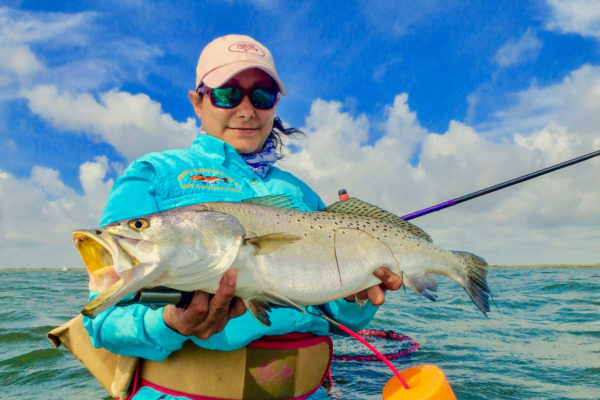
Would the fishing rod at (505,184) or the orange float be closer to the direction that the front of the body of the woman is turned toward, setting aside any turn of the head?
the orange float

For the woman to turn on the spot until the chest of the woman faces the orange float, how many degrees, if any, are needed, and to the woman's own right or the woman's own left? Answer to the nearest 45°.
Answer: approximately 45° to the woman's own left

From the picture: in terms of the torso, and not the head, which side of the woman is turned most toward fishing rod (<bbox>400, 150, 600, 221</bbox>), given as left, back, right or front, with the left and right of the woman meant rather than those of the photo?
left

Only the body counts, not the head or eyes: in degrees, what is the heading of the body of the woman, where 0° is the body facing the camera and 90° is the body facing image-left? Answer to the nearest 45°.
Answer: approximately 315°
